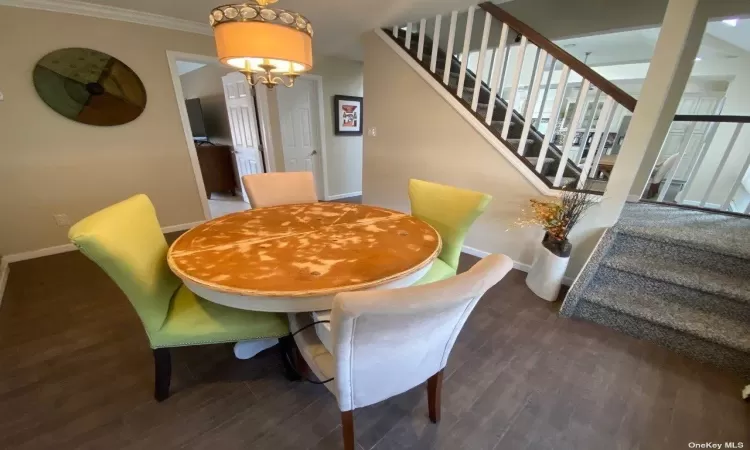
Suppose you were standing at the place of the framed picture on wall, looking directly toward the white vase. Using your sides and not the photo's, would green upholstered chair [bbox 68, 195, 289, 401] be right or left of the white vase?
right

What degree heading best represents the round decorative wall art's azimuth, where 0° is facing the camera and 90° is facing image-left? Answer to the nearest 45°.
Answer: approximately 315°

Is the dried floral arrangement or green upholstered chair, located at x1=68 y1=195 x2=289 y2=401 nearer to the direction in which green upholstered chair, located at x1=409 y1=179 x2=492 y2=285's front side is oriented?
the green upholstered chair

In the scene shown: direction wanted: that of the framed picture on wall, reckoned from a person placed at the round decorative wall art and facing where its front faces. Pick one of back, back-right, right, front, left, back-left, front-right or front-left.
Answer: front-left

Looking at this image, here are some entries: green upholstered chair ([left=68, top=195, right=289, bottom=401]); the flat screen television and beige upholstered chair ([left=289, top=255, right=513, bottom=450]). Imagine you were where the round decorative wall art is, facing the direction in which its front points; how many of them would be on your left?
1

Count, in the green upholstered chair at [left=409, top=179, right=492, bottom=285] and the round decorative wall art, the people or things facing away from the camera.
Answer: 0

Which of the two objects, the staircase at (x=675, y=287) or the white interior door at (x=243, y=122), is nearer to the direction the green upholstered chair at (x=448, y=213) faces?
the white interior door

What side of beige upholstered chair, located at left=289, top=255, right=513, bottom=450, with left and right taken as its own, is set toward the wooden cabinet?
front

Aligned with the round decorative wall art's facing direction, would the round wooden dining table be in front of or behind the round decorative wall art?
in front

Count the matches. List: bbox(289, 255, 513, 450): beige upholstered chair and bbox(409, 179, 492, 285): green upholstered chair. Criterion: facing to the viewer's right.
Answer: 0

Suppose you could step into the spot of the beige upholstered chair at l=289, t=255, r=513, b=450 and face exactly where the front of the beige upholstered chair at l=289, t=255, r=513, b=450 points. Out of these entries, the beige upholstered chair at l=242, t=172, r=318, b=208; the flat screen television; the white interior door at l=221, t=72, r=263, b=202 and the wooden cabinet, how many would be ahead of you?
4

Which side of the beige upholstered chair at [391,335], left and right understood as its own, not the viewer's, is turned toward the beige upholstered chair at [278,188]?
front

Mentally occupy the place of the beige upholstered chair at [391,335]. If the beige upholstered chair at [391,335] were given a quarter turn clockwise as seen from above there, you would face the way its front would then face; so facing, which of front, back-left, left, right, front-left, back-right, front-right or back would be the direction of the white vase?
front

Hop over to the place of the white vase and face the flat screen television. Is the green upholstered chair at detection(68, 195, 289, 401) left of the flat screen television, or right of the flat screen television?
left
